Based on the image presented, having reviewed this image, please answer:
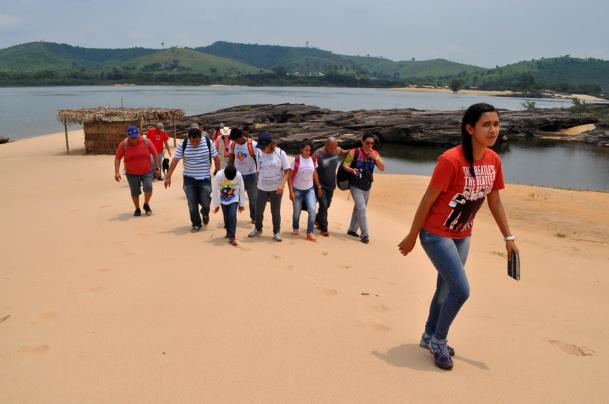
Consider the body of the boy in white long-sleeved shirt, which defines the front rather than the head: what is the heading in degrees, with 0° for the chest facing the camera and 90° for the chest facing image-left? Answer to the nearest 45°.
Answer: approximately 0°

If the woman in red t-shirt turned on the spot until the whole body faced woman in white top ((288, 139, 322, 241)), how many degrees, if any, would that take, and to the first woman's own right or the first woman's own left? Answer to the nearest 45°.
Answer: approximately 180°

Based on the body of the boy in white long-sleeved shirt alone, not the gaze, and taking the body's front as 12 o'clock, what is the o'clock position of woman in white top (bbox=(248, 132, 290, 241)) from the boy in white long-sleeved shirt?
The woman in white top is roughly at 8 o'clock from the boy in white long-sleeved shirt.

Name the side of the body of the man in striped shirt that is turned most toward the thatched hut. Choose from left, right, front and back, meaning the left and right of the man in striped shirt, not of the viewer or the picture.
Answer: back

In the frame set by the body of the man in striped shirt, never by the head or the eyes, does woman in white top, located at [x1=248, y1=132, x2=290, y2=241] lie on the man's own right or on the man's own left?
on the man's own left

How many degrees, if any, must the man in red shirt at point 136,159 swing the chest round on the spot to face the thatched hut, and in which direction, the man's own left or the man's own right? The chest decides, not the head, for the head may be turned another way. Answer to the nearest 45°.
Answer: approximately 180°

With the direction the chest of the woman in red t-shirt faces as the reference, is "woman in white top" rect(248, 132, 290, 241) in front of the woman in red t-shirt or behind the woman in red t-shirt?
behind

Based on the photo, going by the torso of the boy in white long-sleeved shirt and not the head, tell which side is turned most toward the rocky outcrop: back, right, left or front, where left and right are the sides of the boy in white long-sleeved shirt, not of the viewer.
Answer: back

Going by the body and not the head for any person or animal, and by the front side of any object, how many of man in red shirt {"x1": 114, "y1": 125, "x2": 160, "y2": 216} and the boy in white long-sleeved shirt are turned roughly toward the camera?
2

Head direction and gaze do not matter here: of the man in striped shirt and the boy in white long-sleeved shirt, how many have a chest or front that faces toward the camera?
2

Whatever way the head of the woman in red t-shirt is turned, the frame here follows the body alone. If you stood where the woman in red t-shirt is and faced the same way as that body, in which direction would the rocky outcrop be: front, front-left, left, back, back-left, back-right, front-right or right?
back-left
